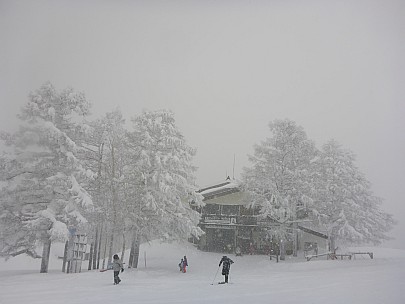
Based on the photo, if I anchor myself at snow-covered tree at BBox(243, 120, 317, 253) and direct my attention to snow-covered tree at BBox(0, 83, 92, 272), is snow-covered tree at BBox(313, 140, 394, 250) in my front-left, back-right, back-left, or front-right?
back-left

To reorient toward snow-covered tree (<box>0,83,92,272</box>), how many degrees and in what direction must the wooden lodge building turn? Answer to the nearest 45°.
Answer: approximately 45° to its right

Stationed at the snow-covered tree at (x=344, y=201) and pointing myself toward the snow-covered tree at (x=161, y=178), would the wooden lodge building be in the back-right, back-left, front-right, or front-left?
front-right

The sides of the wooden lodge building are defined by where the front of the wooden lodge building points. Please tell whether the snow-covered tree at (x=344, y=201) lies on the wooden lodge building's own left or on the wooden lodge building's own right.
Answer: on the wooden lodge building's own left

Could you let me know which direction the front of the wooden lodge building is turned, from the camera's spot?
facing the viewer
